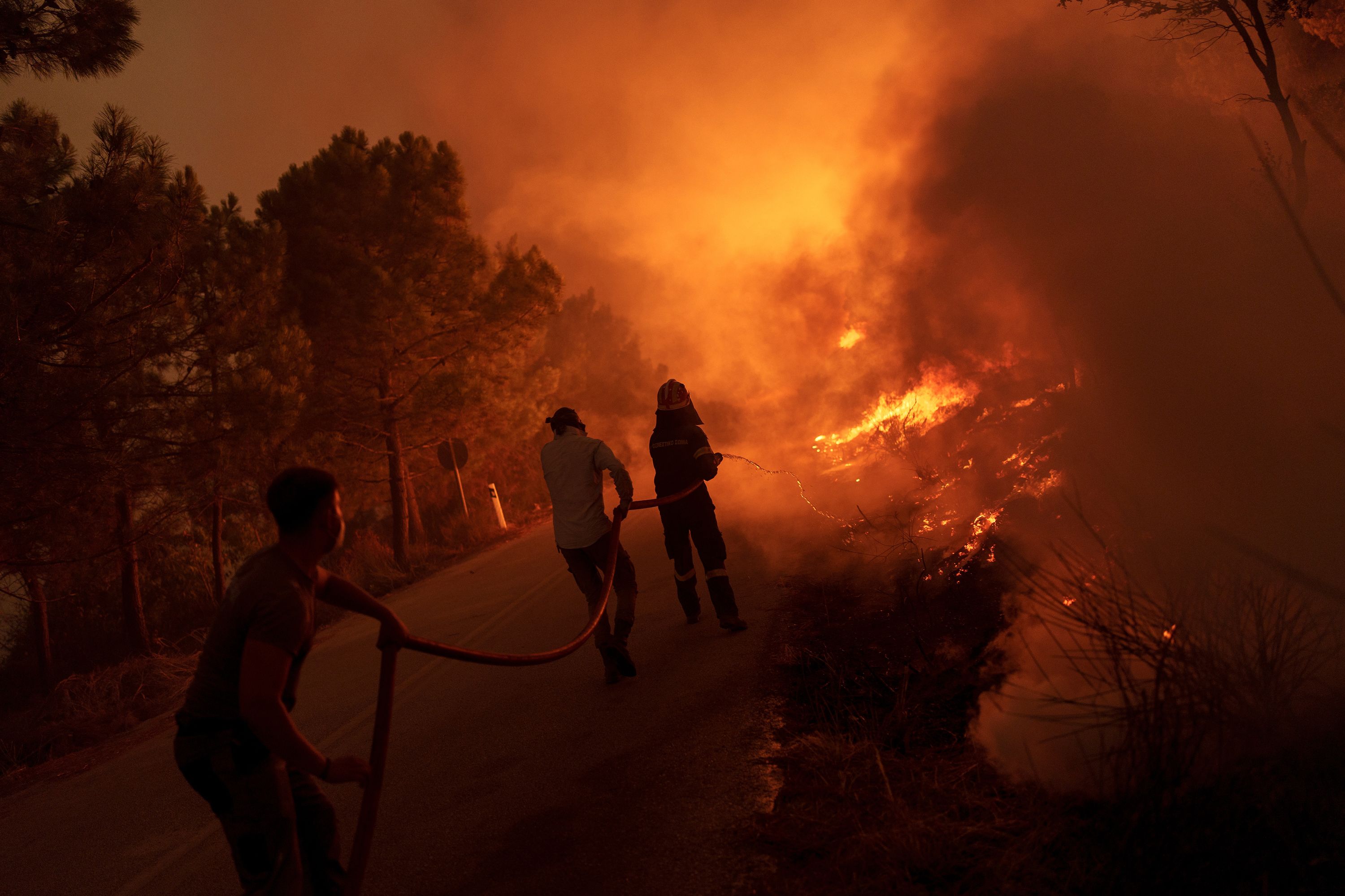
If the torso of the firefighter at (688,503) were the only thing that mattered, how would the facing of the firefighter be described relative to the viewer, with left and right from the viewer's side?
facing away from the viewer and to the right of the viewer

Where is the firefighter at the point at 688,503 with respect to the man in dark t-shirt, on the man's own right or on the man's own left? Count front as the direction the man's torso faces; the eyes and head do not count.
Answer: on the man's own left

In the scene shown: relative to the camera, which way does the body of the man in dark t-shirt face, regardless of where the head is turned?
to the viewer's right

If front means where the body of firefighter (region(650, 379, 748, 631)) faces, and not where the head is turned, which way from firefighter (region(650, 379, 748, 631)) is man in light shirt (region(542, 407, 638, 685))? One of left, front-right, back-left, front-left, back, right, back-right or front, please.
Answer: back

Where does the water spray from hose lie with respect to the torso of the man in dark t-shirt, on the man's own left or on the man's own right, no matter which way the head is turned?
on the man's own left

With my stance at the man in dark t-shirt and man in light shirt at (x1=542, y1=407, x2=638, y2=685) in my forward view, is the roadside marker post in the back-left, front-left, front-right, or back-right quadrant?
front-left

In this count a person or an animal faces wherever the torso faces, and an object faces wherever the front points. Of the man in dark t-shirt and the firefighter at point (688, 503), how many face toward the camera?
0

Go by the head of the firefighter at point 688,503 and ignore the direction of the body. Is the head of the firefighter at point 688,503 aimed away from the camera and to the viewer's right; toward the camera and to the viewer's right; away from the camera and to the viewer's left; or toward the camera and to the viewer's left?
away from the camera and to the viewer's right

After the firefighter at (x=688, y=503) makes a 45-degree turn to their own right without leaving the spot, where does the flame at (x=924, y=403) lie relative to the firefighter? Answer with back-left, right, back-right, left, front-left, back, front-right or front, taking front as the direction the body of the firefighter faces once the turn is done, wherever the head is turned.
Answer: front-left

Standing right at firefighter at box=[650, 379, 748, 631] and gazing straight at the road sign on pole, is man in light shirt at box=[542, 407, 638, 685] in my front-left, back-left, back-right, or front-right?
back-left

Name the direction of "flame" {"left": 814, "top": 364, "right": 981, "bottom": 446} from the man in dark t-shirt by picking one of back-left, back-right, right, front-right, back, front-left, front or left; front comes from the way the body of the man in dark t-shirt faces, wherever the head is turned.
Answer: front-left
